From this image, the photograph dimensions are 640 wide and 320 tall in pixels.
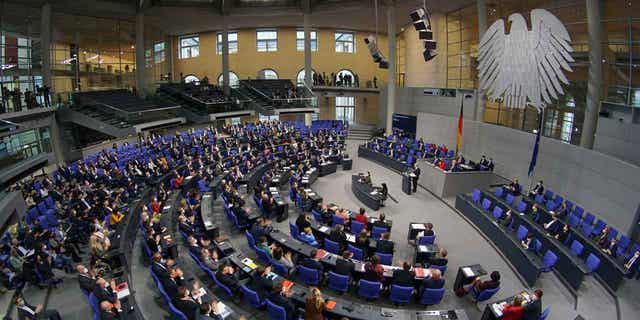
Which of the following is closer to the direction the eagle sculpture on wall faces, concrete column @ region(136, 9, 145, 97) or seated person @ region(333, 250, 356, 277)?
the seated person

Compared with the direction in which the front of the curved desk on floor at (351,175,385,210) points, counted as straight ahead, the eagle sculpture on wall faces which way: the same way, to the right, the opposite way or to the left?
the same way

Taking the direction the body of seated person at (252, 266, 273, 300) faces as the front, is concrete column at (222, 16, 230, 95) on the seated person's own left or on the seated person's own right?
on the seated person's own left

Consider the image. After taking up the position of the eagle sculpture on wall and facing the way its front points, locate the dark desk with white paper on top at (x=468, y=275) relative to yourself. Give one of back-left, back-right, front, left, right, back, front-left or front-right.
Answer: front-left

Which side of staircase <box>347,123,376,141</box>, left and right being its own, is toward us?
front

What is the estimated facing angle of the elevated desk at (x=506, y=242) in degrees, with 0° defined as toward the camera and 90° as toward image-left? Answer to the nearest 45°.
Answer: approximately 45°

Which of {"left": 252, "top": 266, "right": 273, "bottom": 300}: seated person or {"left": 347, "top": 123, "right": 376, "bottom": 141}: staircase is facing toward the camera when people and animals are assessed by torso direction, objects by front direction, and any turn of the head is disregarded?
the staircase

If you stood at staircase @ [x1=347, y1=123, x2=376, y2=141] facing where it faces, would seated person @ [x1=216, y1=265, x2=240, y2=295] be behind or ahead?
ahead

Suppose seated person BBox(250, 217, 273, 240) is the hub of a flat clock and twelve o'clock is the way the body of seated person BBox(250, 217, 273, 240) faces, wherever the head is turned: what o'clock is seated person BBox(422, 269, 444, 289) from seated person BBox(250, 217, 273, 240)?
seated person BBox(422, 269, 444, 289) is roughly at 3 o'clock from seated person BBox(250, 217, 273, 240).

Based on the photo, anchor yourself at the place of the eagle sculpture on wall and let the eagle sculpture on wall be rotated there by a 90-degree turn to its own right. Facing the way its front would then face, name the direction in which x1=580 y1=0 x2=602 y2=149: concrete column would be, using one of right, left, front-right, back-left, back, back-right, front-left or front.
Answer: back

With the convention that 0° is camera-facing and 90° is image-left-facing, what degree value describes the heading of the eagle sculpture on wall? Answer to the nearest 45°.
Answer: approximately 45°

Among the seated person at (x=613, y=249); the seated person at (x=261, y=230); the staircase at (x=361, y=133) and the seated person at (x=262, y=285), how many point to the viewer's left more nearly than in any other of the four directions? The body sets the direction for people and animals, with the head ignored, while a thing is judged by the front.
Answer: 1

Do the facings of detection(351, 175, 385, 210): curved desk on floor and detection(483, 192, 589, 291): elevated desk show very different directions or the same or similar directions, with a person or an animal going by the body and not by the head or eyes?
same or similar directions

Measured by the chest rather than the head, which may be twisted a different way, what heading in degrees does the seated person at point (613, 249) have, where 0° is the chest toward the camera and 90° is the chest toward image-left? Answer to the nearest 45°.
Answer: approximately 90°

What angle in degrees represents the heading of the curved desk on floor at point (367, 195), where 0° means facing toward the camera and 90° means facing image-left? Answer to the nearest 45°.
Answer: approximately 45°

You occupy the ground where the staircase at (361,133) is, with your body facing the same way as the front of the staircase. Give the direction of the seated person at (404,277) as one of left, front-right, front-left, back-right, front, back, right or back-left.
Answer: front

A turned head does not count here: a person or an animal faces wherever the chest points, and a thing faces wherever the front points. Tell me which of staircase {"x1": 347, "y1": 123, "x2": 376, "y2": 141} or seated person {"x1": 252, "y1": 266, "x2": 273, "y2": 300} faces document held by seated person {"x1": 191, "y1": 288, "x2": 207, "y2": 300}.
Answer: the staircase
